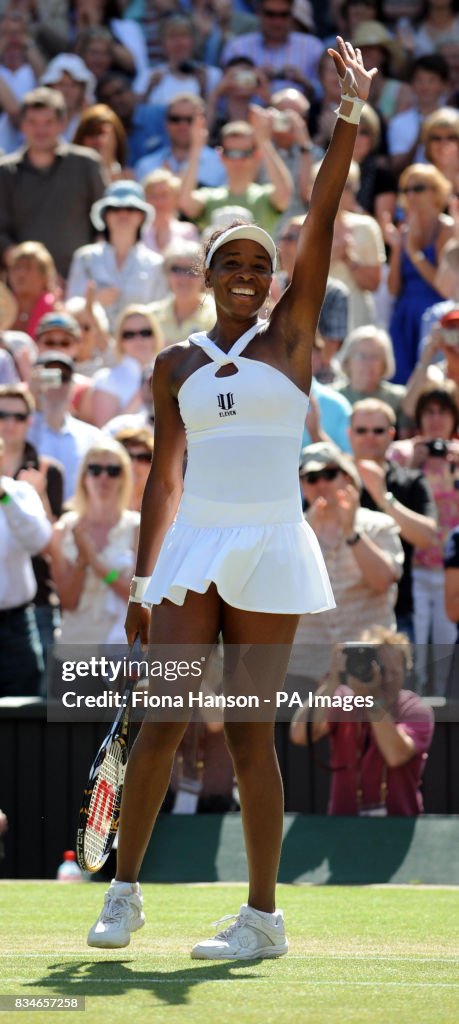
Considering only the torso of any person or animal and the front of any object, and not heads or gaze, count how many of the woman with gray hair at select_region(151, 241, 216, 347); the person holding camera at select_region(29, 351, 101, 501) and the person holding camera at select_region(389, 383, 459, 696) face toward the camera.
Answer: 3

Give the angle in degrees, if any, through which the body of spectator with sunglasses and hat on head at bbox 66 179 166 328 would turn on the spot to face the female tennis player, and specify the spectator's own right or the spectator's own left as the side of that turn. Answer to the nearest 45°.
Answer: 0° — they already face them

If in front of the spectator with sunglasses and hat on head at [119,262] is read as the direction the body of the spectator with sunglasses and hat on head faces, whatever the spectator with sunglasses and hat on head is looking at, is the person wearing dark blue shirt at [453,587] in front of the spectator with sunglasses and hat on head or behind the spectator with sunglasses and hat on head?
in front

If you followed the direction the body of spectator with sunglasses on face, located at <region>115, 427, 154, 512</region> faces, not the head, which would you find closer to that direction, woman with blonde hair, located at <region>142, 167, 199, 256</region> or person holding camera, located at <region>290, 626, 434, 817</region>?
the person holding camera

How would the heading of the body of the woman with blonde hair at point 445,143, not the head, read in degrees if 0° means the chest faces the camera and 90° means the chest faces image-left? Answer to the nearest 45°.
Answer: approximately 0°

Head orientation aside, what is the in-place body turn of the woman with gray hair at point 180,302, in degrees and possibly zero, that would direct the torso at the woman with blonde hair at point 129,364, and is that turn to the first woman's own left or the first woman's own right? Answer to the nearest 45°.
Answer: approximately 45° to the first woman's own right

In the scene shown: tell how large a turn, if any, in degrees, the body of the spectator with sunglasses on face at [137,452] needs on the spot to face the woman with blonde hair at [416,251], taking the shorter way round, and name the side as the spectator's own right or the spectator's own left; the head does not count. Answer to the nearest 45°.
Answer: approximately 135° to the spectator's own left

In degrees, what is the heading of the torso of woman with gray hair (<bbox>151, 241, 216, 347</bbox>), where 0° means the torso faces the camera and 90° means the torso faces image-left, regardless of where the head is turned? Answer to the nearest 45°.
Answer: approximately 0°

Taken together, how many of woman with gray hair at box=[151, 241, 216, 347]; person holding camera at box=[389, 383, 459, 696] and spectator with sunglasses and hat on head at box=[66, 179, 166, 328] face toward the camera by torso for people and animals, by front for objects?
3

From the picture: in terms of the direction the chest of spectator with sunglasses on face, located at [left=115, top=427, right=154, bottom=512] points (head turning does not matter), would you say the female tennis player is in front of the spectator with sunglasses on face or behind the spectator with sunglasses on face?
in front

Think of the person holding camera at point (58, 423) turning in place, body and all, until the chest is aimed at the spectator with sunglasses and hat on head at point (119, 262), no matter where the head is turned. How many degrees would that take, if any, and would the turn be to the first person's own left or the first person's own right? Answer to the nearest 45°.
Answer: approximately 180°
